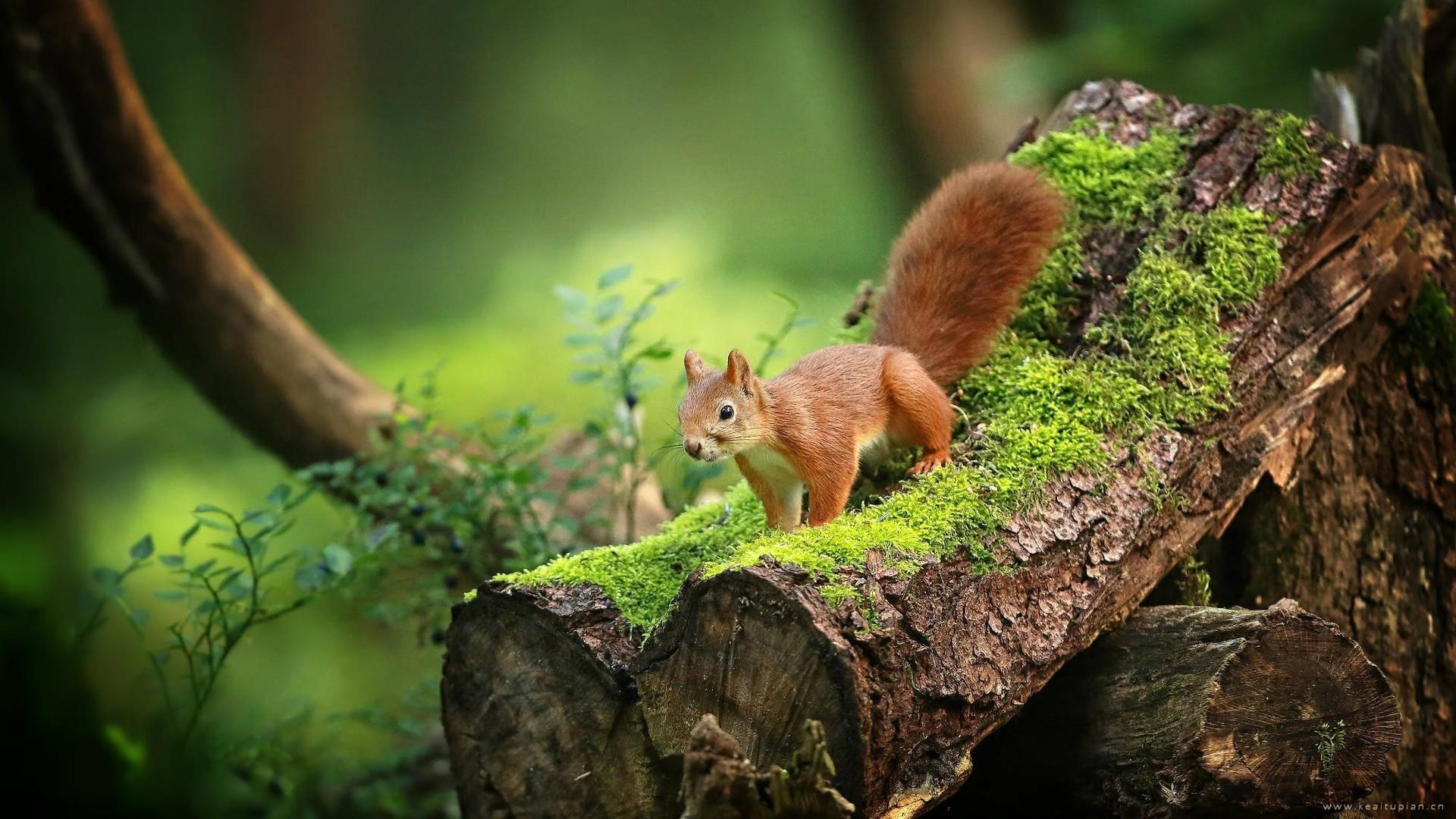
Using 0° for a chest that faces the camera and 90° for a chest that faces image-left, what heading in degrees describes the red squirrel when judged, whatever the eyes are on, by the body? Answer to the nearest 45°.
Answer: approximately 45°

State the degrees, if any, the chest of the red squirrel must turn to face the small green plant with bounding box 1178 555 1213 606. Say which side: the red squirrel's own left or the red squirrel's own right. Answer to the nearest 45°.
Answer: approximately 180°

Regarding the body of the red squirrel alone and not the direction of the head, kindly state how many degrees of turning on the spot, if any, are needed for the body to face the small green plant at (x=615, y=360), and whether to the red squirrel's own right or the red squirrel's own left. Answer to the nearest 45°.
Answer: approximately 90° to the red squirrel's own right

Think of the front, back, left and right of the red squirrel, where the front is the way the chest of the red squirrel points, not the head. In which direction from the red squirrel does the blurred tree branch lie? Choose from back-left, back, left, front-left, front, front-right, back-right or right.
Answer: front-right
